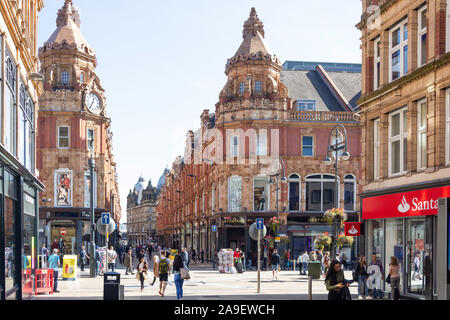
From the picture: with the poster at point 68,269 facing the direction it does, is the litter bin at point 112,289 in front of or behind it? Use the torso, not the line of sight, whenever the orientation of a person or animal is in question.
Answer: in front
